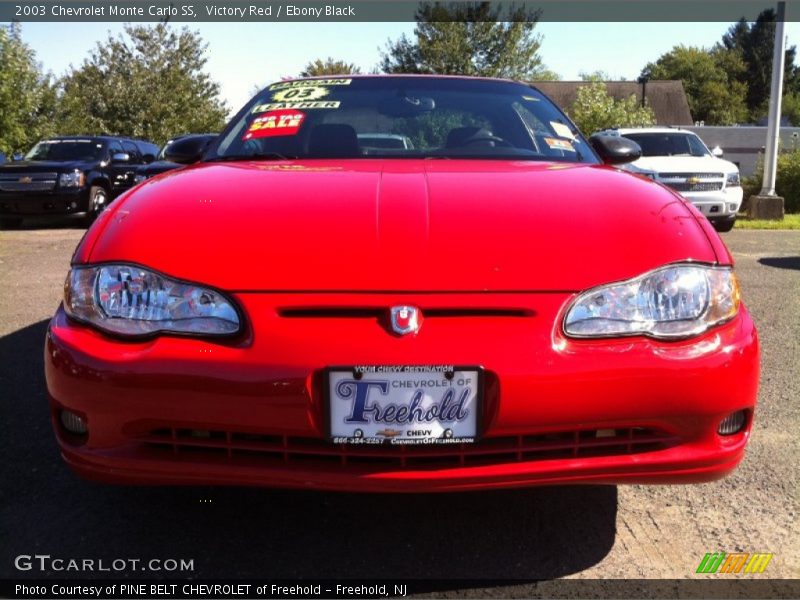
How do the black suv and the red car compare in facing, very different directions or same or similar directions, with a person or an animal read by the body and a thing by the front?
same or similar directions

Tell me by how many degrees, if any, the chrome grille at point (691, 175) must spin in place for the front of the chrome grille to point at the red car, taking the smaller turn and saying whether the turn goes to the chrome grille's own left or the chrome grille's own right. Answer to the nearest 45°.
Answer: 0° — it already faces it

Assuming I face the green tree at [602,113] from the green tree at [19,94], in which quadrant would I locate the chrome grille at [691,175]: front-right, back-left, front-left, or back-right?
front-right

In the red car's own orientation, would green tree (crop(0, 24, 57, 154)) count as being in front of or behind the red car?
behind

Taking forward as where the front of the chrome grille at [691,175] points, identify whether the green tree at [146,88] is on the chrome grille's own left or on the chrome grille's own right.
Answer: on the chrome grille's own right

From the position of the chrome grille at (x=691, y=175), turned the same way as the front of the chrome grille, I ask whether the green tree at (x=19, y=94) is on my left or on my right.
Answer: on my right

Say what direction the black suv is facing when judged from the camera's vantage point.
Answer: facing the viewer and to the left of the viewer

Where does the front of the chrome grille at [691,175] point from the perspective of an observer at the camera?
facing the viewer

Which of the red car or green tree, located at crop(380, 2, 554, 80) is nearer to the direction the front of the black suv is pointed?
the red car

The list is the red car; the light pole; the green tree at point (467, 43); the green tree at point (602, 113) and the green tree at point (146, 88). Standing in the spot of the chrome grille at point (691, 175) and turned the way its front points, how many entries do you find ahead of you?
1

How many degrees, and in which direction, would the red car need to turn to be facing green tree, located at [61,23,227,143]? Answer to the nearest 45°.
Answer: approximately 180°

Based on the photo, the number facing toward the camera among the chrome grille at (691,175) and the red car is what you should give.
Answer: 2

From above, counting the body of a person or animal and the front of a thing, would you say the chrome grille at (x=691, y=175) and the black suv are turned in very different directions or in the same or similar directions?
same or similar directions

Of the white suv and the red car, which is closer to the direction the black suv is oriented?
the red car

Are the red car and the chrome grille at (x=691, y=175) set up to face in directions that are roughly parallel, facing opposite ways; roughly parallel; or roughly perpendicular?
roughly parallel

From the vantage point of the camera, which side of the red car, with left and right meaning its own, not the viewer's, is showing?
front
